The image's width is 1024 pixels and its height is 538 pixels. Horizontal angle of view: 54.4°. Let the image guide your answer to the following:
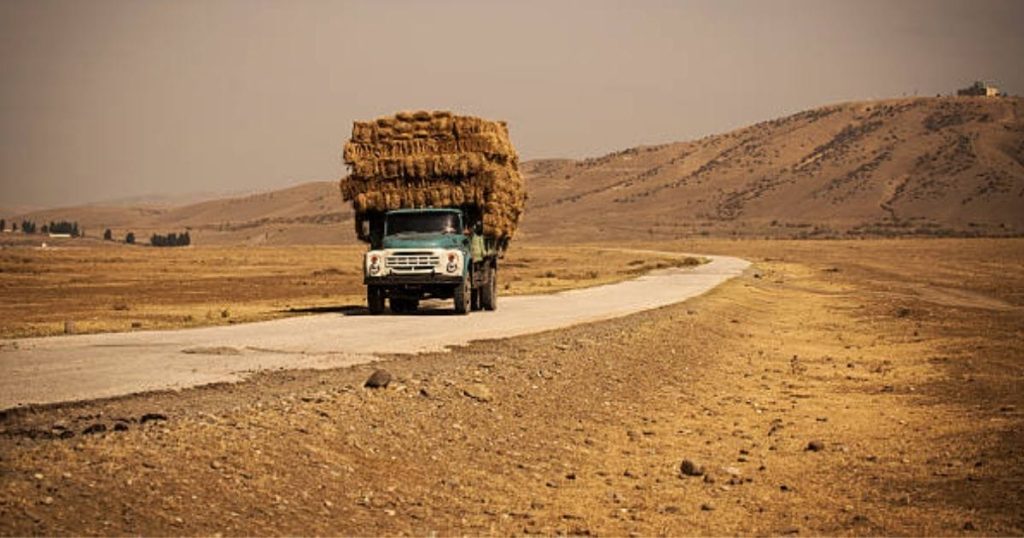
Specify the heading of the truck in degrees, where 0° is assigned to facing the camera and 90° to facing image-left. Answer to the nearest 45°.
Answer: approximately 0°

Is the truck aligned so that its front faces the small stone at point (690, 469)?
yes

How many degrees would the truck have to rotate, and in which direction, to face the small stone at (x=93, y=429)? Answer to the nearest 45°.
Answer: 0° — it already faces it
